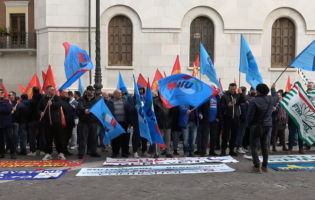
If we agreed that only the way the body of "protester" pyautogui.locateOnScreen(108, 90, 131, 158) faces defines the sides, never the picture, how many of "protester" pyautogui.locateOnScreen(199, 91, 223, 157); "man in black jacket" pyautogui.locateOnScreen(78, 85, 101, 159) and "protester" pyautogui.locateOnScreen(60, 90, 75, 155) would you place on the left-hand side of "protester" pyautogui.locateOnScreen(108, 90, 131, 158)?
1

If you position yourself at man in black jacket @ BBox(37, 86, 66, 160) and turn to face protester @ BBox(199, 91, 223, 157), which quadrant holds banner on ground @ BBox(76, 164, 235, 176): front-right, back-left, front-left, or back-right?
front-right

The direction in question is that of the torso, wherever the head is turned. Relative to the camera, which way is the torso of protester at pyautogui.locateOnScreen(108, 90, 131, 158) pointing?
toward the camera

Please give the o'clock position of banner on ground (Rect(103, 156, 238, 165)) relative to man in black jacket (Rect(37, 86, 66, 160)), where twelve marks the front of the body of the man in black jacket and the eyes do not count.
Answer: The banner on ground is roughly at 10 o'clock from the man in black jacket.

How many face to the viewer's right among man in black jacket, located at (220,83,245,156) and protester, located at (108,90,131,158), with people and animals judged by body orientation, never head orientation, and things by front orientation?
0

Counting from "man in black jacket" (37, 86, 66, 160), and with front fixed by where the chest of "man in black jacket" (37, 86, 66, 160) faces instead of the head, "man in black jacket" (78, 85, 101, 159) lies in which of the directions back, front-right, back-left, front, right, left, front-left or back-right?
left

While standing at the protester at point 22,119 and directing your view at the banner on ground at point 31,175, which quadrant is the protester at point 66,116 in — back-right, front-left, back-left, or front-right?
front-left

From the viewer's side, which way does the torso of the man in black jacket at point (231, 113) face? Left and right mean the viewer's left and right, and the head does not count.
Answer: facing the viewer

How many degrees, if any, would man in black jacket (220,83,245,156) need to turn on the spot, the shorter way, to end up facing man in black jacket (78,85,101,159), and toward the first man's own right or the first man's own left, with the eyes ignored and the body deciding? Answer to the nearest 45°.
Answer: approximately 90° to the first man's own right

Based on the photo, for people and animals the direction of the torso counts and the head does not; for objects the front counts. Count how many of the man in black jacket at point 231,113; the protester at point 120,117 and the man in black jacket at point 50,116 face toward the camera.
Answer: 3

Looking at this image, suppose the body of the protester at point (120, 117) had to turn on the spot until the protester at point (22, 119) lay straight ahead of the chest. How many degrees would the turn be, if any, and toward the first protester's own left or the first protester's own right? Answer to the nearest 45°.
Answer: approximately 90° to the first protester's own right

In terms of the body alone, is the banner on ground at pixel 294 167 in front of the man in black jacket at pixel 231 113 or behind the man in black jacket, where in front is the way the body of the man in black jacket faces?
in front

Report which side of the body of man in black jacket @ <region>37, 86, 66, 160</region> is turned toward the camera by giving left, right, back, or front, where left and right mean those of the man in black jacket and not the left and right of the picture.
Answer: front

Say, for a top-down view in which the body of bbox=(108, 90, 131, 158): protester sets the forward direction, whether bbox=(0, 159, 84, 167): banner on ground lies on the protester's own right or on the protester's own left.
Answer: on the protester's own right
